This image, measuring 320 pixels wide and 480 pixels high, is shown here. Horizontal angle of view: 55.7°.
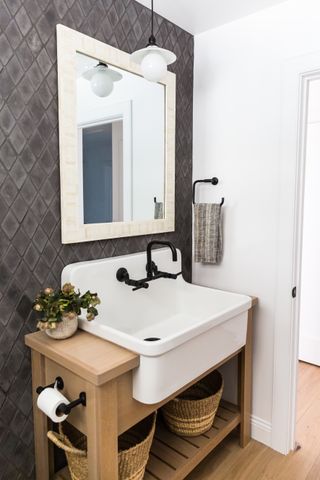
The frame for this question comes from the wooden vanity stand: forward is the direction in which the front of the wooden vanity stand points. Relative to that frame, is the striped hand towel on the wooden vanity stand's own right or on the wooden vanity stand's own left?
on the wooden vanity stand's own left

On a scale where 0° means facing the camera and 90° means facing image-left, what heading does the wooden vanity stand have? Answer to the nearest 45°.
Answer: approximately 315°

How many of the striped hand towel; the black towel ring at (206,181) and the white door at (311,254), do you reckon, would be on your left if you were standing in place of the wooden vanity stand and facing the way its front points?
3

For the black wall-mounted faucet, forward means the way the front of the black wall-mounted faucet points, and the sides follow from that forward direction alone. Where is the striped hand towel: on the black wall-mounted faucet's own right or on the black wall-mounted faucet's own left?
on the black wall-mounted faucet's own left

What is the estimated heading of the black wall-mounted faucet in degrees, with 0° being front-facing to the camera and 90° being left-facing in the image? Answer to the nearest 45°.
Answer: approximately 315°
